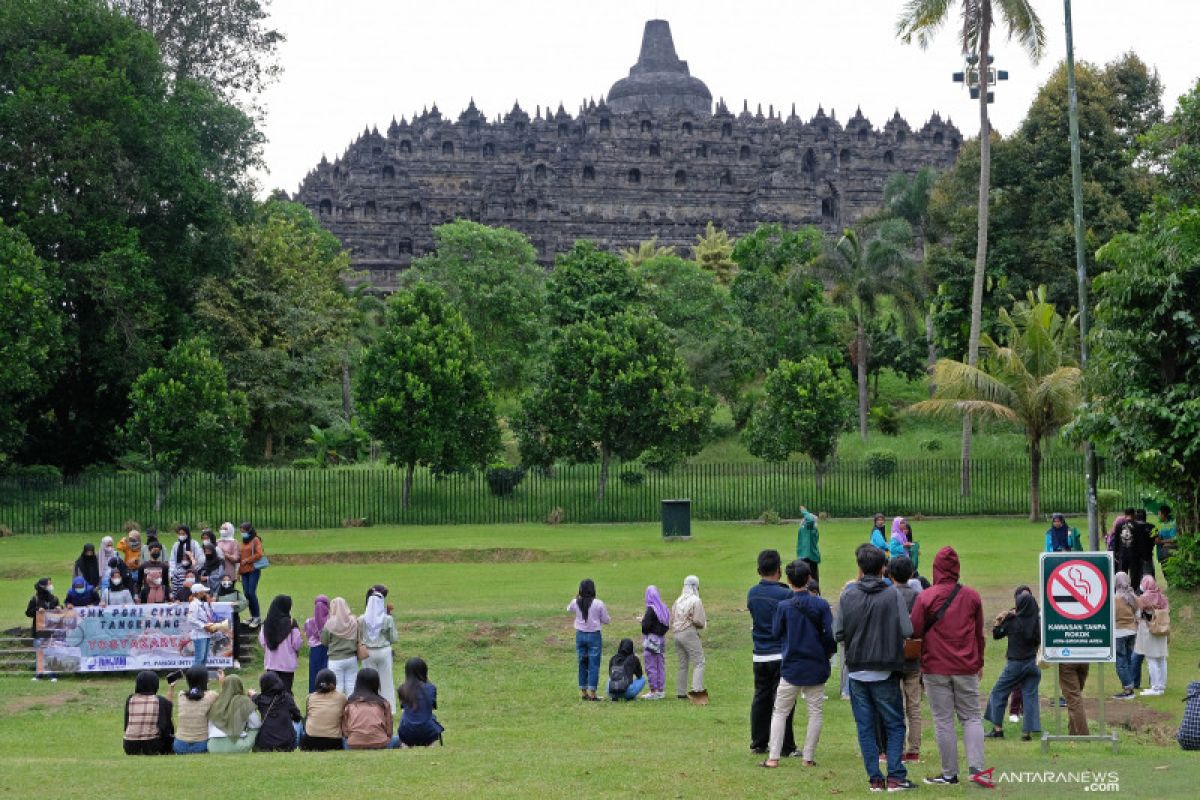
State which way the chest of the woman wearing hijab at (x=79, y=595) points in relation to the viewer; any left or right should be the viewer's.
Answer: facing the viewer

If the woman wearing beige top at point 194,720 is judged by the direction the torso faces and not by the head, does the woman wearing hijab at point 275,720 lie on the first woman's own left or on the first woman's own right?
on the first woman's own right

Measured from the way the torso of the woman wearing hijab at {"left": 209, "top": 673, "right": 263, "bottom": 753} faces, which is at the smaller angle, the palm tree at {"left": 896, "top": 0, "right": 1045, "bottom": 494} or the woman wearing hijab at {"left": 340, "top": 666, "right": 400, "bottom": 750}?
the palm tree

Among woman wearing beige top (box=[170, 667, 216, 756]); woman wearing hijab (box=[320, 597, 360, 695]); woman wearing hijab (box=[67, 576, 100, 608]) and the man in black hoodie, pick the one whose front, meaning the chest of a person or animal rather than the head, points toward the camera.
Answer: woman wearing hijab (box=[67, 576, 100, 608])

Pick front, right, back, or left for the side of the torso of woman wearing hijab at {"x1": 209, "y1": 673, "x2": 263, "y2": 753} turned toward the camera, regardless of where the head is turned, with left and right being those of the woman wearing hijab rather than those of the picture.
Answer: back

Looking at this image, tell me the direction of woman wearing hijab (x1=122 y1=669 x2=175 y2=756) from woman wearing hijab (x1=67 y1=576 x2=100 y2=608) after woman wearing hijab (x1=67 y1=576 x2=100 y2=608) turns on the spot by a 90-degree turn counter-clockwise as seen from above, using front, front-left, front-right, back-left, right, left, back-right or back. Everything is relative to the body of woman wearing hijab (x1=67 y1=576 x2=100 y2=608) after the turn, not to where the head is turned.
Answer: right

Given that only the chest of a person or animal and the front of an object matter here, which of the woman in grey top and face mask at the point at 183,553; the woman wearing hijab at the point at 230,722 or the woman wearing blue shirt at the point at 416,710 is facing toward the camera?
the woman in grey top and face mask at the point at 183,553

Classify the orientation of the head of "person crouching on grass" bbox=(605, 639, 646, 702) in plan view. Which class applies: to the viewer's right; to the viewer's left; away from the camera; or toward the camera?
away from the camera

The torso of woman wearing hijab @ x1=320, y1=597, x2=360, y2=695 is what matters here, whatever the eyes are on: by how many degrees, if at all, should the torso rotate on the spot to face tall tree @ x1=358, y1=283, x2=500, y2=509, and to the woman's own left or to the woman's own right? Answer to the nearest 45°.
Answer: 0° — they already face it

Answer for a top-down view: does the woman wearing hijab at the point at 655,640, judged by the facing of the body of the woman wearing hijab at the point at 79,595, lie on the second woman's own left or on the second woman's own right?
on the second woman's own left

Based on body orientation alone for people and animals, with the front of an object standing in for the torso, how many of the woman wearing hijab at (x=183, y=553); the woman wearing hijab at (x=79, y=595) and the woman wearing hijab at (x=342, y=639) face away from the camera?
1

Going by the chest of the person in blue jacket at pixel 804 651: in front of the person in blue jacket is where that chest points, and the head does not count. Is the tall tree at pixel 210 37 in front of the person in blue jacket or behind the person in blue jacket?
in front

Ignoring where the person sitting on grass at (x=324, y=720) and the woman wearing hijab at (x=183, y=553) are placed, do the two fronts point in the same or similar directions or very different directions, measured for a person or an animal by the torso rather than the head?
very different directions

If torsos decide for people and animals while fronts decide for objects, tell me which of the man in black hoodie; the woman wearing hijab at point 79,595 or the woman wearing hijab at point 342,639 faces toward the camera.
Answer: the woman wearing hijab at point 79,595

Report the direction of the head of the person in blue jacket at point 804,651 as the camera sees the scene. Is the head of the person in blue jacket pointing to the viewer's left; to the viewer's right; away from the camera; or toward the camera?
away from the camera

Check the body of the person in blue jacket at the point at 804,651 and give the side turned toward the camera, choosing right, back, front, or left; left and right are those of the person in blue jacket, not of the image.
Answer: back

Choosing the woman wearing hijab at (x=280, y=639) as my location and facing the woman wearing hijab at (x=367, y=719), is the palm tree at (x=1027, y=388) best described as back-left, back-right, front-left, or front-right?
back-left

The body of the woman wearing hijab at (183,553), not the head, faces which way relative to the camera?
toward the camera
